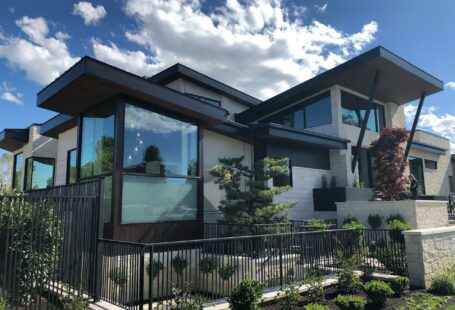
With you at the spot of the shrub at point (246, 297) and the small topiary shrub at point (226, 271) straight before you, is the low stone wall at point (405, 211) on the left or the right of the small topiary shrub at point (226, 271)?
right
